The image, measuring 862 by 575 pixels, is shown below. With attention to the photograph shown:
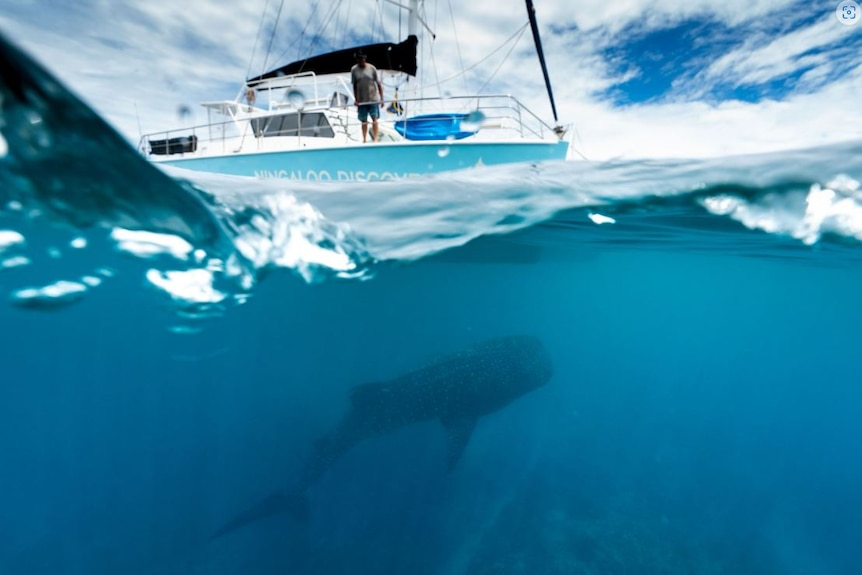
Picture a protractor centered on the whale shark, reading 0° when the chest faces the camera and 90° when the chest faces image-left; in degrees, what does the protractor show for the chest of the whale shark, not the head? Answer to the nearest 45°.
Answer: approximately 270°
